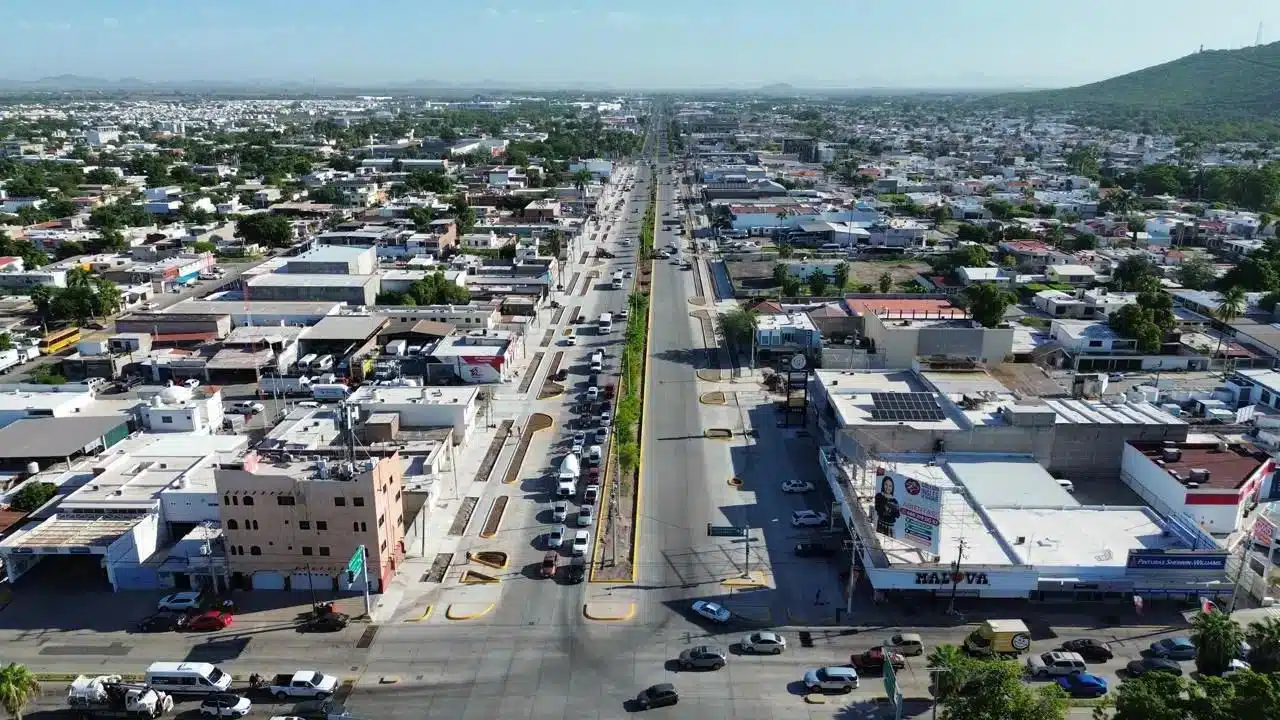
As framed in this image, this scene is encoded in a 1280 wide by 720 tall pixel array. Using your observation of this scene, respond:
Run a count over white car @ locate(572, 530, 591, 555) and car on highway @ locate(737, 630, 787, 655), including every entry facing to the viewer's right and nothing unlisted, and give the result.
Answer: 0

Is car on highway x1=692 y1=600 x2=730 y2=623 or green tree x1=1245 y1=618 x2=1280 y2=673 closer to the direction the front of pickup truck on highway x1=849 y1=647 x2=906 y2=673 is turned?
the car on highway

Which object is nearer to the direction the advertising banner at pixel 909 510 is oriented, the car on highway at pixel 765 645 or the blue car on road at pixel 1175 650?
the car on highway

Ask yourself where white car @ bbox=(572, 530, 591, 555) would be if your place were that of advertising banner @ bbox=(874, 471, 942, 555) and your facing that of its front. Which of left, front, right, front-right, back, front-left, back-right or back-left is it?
front-right

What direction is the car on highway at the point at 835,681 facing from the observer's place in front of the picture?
facing to the left of the viewer

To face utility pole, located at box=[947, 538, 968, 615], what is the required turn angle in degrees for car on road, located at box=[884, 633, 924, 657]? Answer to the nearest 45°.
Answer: approximately 135° to its right

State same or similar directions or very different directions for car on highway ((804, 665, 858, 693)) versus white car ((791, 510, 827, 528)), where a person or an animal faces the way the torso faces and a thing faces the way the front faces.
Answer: very different directions

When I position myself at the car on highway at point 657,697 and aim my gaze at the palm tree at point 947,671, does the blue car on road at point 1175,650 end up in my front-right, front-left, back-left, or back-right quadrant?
front-left

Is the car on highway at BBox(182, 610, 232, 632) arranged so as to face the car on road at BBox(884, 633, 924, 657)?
no

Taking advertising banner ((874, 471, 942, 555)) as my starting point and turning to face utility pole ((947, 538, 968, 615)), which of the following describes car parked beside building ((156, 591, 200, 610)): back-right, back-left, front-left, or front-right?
back-right

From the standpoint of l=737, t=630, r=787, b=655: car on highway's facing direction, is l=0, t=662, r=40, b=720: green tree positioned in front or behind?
in front

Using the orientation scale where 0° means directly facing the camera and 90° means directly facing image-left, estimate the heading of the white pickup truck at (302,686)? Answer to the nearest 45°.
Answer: approximately 270°

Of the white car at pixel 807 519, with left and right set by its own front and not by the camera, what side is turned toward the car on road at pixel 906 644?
right

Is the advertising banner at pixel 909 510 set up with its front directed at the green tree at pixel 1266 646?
no

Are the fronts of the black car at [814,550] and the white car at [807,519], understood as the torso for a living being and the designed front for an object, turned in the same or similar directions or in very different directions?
same or similar directions

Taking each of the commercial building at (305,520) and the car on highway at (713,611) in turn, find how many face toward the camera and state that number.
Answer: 1

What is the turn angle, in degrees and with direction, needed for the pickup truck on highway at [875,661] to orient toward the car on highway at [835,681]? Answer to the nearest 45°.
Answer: approximately 45° to its left
